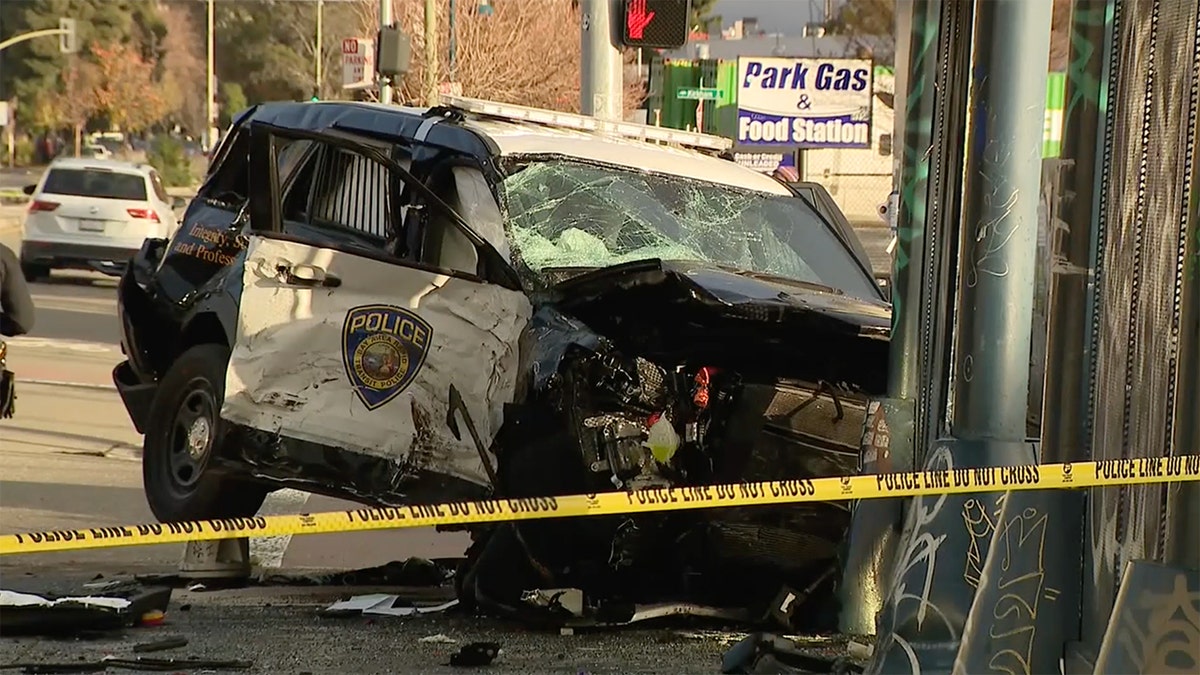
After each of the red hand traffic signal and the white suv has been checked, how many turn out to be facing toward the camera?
1

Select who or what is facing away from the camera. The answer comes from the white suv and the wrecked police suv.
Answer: the white suv

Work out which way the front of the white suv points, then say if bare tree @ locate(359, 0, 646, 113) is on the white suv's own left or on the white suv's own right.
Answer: on the white suv's own right

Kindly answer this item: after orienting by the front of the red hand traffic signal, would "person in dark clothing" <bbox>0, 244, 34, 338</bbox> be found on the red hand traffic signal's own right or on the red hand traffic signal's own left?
on the red hand traffic signal's own right

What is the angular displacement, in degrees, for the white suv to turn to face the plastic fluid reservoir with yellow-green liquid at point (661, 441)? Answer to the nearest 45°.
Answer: approximately 180°

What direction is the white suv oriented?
away from the camera

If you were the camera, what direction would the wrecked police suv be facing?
facing the viewer and to the right of the viewer

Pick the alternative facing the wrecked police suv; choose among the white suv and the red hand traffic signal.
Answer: the red hand traffic signal

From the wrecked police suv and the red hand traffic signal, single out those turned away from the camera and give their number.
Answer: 0

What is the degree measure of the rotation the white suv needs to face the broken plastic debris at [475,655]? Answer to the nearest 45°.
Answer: approximately 180°

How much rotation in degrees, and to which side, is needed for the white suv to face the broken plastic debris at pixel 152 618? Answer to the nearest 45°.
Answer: approximately 180°

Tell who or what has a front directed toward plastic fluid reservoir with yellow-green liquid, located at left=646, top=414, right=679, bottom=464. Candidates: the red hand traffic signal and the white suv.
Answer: the red hand traffic signal

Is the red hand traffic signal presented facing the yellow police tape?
yes

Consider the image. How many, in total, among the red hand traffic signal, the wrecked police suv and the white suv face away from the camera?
1
